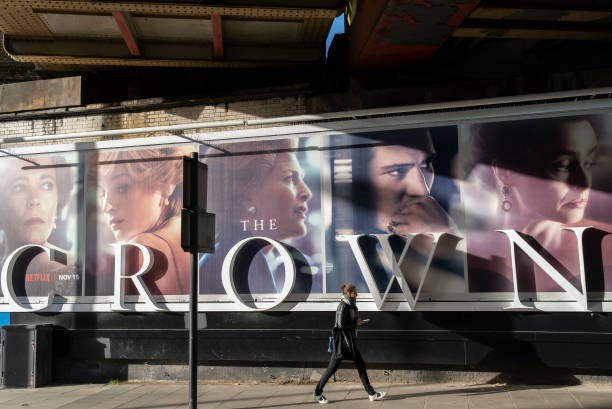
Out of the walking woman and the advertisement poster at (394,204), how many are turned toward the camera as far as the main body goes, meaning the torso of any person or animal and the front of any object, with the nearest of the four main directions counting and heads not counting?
1

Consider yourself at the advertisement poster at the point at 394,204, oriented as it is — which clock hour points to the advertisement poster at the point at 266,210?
the advertisement poster at the point at 266,210 is roughly at 3 o'clock from the advertisement poster at the point at 394,204.

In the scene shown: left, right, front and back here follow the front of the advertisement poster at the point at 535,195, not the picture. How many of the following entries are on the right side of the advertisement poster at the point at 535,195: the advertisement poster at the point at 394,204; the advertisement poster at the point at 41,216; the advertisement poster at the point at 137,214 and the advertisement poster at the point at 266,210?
4

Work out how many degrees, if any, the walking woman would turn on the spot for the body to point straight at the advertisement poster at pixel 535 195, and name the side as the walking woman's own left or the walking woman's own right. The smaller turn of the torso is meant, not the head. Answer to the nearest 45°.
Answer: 0° — they already face it

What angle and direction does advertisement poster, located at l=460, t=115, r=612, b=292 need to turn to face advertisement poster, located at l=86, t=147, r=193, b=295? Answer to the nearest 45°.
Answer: approximately 90° to its right

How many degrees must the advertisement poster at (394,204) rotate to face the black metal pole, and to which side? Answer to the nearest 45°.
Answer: approximately 45° to its right

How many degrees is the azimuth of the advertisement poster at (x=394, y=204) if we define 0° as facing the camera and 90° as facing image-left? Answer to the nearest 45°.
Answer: approximately 0°

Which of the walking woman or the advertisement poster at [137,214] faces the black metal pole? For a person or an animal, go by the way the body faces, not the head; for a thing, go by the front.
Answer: the advertisement poster

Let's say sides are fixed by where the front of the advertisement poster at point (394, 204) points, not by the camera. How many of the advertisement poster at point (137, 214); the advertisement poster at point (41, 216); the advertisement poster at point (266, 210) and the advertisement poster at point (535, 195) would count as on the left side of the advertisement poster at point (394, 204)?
1

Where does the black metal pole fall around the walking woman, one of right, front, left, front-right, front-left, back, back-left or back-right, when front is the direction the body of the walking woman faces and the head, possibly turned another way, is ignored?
back-right

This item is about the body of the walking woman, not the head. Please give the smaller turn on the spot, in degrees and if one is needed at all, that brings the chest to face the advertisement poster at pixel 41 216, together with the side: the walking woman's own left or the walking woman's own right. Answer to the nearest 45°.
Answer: approximately 180°

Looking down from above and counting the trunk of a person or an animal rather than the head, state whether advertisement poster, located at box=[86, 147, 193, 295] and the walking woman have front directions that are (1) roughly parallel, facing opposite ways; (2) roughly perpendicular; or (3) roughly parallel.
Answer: roughly perpendicular

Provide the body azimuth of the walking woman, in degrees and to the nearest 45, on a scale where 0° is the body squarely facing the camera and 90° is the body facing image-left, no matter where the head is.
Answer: approximately 270°

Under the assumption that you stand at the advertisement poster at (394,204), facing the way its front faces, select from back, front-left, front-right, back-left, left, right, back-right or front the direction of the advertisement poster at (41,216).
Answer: right

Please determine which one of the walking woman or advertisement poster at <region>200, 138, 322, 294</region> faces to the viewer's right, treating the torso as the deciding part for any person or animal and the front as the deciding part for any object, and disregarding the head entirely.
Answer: the walking woman

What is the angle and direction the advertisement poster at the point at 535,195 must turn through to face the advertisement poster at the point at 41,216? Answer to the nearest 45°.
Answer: approximately 90° to its right
